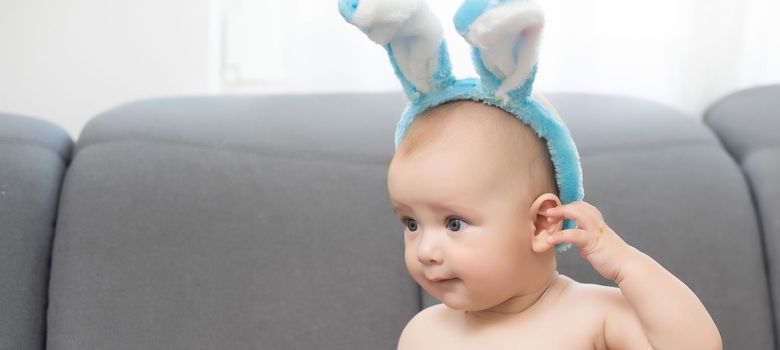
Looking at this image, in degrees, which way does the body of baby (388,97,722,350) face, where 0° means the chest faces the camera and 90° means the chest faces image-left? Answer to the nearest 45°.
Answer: approximately 45°
